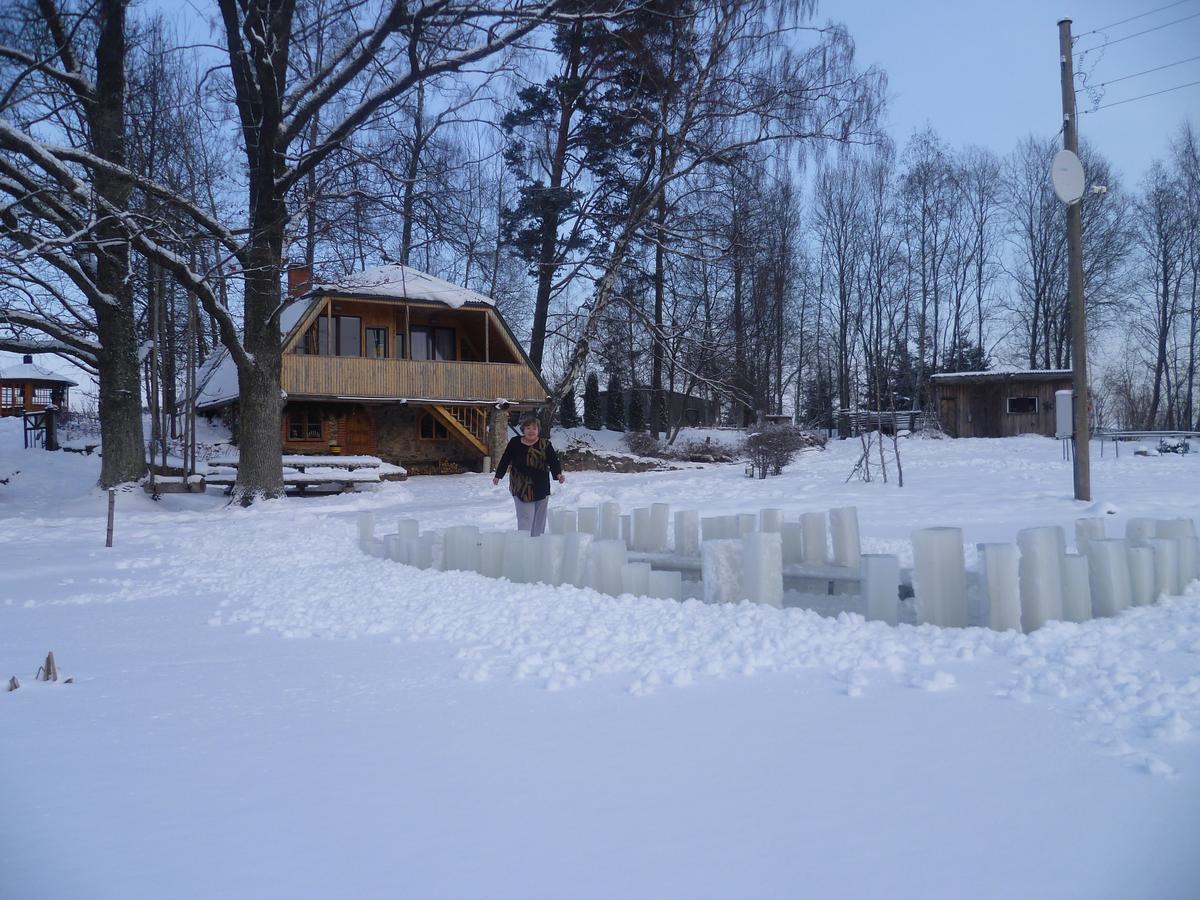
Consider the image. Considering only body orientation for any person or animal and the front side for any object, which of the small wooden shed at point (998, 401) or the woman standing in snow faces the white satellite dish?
the small wooden shed

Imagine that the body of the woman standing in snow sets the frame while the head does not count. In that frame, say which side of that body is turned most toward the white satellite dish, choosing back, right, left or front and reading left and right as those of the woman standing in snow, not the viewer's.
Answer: left

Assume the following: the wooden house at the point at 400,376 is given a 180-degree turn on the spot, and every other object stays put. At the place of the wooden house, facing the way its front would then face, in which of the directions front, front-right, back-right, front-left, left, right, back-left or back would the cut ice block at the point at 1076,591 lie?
back

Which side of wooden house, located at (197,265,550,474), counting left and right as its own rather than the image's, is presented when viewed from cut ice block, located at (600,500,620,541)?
front

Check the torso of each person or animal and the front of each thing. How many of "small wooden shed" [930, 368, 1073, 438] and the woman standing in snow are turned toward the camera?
2

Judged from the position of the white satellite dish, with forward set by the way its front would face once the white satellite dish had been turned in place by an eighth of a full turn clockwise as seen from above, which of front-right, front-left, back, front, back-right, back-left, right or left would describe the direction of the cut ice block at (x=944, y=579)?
front

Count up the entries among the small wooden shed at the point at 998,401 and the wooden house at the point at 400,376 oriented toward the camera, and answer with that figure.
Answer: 2

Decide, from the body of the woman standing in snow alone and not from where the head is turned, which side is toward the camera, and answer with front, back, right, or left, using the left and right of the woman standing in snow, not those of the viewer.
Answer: front

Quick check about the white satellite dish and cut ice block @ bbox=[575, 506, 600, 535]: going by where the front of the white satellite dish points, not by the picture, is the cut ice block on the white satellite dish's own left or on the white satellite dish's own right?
on the white satellite dish's own right

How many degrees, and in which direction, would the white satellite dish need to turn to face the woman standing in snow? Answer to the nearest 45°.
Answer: approximately 90° to its right

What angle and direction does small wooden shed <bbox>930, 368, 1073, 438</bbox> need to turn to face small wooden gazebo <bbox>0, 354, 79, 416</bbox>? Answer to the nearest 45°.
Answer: approximately 90° to its right

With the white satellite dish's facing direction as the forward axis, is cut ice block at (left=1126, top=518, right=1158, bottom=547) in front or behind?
in front

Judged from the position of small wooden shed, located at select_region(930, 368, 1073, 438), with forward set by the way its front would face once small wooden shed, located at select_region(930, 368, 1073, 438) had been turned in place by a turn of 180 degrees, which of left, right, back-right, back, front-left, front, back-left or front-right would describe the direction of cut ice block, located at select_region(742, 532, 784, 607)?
back

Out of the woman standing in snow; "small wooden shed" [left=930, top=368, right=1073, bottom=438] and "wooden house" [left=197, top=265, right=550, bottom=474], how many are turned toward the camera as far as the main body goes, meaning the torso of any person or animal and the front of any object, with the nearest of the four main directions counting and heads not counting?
3

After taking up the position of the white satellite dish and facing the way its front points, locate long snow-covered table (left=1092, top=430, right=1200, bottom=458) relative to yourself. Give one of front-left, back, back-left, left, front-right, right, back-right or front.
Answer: back-left
